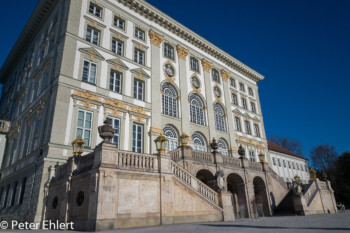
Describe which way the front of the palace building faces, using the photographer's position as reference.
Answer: facing the viewer and to the right of the viewer
